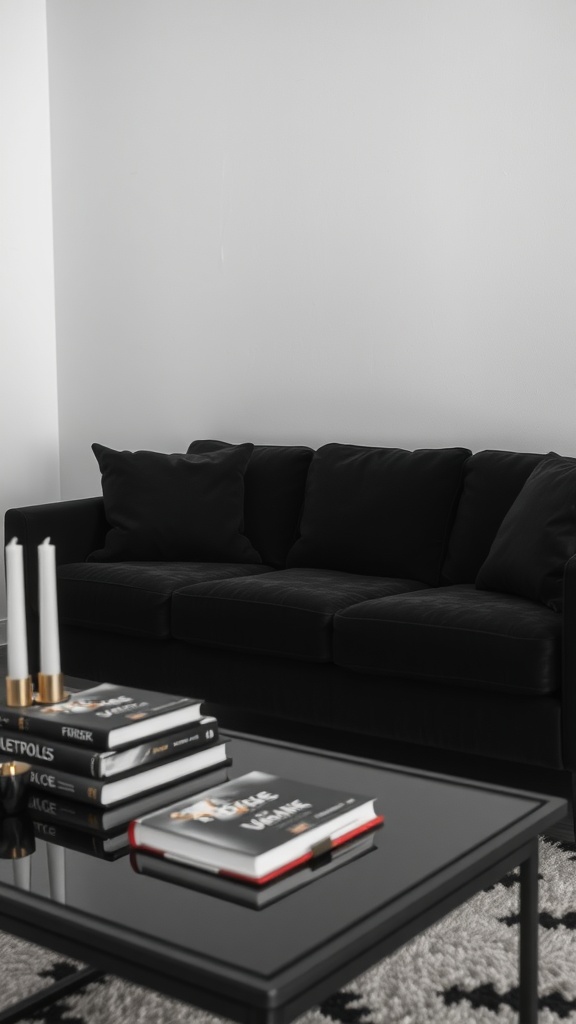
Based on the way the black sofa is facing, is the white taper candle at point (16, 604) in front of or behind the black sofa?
in front

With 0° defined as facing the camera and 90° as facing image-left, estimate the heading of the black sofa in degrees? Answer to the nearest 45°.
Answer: approximately 45°

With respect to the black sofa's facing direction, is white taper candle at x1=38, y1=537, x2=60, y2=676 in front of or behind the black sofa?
in front

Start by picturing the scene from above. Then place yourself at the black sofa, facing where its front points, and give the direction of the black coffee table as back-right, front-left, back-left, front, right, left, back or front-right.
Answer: front-left
